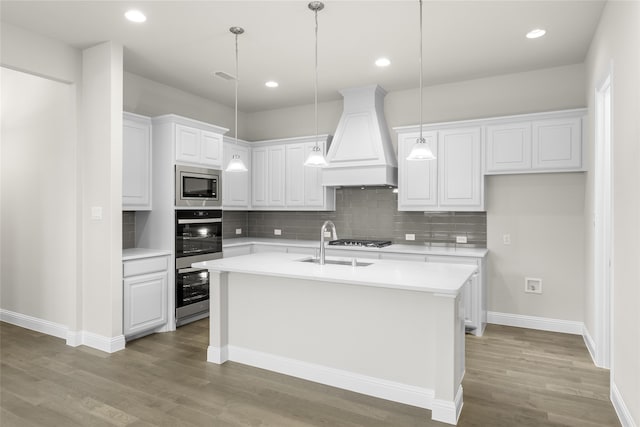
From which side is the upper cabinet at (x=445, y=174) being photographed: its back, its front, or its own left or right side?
front

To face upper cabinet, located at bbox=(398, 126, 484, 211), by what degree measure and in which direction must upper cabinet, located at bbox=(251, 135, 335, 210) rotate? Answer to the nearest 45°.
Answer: approximately 90° to its left

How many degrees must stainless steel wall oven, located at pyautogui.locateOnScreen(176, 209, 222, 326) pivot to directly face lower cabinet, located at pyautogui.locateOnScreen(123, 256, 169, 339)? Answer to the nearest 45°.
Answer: approximately 90° to its right

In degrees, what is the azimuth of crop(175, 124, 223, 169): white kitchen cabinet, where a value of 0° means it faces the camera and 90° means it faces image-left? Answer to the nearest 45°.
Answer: approximately 315°

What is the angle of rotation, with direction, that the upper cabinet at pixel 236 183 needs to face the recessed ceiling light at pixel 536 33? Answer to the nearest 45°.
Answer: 0° — it already faces it

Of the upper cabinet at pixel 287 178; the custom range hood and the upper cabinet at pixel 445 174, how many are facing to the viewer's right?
0

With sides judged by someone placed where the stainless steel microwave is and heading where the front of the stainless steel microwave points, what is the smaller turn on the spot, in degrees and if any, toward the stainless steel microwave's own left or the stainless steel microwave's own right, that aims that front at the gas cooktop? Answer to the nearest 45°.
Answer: approximately 45° to the stainless steel microwave's own left

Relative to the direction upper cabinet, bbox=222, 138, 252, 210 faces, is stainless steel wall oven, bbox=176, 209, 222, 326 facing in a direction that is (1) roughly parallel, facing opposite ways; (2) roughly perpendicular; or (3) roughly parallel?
roughly parallel

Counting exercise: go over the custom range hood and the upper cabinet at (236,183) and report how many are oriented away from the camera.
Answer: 0

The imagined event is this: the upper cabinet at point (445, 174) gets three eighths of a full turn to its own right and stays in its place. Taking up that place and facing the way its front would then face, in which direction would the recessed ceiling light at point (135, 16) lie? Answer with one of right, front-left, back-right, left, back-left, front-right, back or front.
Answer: left

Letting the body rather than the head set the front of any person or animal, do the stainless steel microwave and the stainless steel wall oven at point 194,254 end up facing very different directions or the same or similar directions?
same or similar directions

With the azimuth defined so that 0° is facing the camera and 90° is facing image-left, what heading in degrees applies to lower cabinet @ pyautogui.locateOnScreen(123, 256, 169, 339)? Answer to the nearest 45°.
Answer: approximately 315°

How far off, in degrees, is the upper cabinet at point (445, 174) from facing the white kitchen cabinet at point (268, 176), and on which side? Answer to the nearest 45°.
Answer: approximately 90° to its right
